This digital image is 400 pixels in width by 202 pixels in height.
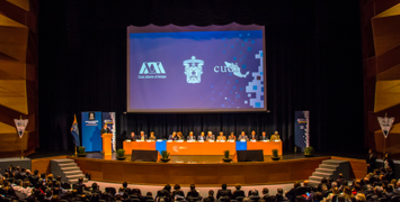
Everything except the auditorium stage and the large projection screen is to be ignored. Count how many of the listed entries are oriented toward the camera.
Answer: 2

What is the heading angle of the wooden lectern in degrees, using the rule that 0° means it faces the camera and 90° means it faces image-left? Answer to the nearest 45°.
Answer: approximately 0°

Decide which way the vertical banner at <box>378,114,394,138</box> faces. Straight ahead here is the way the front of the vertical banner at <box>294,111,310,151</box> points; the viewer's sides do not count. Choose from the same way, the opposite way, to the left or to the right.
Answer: the same way

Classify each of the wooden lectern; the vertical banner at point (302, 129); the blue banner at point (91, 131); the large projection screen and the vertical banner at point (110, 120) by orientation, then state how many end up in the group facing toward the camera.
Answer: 5

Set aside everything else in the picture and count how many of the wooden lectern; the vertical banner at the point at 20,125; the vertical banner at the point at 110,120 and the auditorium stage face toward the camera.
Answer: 4

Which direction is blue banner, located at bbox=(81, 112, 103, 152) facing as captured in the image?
toward the camera

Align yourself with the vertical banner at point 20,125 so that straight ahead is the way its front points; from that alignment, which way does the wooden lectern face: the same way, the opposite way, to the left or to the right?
the same way

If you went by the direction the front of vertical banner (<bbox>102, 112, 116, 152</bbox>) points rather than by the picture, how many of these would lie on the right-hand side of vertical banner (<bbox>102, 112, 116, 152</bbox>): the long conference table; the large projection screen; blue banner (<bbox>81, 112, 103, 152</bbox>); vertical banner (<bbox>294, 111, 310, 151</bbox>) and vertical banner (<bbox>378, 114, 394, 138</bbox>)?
1

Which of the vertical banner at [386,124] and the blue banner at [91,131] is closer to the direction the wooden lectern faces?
the vertical banner

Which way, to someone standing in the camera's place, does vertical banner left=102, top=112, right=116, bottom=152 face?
facing the viewer

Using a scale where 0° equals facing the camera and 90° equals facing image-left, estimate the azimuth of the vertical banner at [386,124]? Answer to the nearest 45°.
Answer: approximately 0°

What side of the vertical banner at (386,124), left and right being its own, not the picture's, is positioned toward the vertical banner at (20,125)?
right

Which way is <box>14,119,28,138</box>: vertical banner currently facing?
toward the camera

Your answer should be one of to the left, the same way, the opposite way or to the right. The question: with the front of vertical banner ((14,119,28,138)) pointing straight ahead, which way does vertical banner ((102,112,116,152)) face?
the same way
